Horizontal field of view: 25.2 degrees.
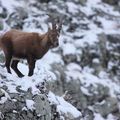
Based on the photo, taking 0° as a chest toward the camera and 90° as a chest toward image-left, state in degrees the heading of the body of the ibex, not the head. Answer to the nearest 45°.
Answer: approximately 270°

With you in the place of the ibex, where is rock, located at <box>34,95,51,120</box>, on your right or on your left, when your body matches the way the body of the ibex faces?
on your right
